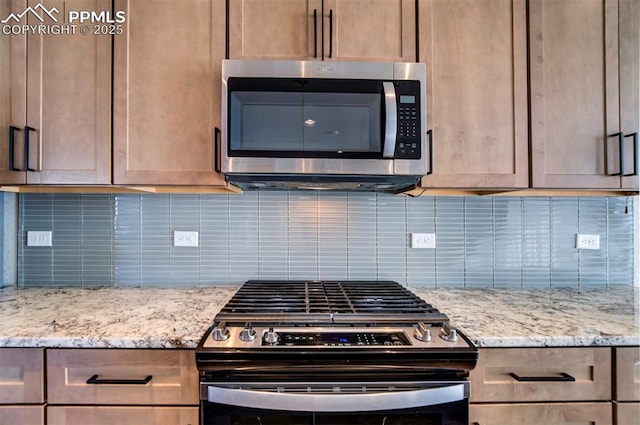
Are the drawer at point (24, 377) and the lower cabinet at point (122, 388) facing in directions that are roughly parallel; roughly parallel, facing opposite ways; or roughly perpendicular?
roughly parallel

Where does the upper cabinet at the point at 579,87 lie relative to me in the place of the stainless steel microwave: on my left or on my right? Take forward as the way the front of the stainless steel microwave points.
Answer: on my left

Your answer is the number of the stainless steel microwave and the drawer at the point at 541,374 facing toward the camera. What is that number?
2

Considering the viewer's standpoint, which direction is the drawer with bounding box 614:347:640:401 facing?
facing the viewer

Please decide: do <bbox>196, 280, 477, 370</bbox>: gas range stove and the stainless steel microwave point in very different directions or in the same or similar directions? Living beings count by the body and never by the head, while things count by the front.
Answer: same or similar directions

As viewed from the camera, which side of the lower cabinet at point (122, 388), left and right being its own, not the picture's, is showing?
front

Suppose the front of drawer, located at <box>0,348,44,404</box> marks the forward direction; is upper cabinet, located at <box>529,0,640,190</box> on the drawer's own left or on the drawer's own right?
on the drawer's own left

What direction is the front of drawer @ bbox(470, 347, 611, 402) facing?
toward the camera

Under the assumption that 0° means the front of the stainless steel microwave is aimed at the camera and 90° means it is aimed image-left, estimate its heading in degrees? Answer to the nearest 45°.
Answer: approximately 0°

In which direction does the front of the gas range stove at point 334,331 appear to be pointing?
toward the camera
